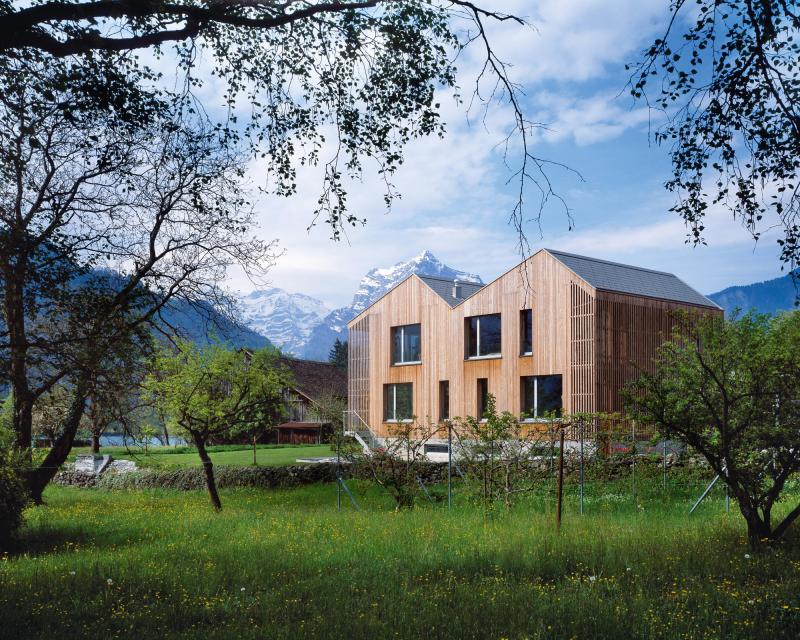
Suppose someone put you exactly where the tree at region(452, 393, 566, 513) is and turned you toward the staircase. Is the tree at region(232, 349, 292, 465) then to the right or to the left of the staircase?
left

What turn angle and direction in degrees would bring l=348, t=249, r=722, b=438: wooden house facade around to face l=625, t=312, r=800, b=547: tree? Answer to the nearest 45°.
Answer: approximately 45° to its left

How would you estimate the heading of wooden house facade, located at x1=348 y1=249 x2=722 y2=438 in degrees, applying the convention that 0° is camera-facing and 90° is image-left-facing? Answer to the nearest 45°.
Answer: approximately 45°

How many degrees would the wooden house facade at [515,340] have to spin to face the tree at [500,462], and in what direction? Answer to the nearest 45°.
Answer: approximately 45° to its left

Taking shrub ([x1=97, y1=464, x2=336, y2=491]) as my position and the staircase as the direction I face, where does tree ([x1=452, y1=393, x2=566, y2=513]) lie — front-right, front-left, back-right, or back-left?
back-right

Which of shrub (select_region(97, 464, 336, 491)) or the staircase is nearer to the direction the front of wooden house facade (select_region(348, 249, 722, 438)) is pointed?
the shrub
